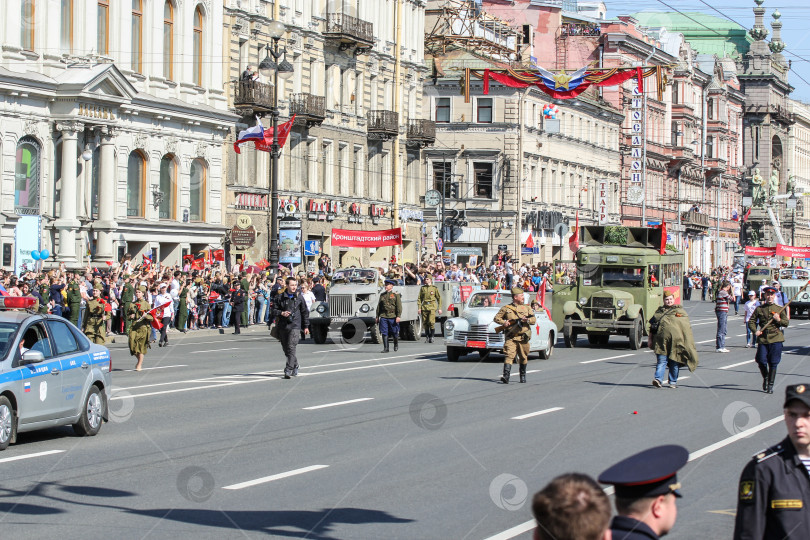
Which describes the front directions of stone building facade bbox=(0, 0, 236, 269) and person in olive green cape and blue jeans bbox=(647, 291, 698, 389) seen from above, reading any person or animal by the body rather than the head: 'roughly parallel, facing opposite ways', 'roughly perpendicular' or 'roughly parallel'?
roughly perpendicular

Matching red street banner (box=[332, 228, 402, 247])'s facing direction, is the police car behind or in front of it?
in front

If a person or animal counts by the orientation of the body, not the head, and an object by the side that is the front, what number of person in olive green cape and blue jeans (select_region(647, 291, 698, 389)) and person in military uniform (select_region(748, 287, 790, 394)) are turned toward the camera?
2

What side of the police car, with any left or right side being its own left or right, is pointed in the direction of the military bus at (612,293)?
back

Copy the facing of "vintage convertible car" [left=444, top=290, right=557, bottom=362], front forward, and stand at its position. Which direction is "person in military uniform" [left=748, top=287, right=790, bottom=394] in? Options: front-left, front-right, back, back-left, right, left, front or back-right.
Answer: left

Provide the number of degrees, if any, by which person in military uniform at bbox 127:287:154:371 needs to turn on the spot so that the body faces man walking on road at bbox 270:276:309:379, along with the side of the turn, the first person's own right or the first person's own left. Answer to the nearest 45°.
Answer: approximately 90° to the first person's own left

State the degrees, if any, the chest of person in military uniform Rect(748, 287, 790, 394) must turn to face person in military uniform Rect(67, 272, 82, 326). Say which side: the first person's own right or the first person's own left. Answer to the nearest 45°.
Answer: approximately 90° to the first person's own right

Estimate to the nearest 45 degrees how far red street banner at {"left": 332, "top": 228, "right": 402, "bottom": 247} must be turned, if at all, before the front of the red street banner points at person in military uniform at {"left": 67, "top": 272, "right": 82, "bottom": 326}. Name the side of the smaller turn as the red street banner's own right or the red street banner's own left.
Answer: approximately 45° to the red street banner's own right

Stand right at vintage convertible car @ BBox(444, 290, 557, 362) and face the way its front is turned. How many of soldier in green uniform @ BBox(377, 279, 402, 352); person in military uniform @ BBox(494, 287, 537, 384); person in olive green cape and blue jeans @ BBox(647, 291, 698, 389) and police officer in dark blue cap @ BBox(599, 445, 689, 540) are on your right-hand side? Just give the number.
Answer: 1

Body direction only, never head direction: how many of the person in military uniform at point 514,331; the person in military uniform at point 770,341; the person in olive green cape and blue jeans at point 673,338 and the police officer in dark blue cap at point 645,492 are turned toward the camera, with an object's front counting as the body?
3

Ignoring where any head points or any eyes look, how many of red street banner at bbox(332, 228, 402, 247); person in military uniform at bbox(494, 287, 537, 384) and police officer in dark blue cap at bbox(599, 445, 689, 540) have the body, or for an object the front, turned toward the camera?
2

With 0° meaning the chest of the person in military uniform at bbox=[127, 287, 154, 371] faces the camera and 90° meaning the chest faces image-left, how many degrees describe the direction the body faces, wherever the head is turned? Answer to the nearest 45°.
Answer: approximately 45°

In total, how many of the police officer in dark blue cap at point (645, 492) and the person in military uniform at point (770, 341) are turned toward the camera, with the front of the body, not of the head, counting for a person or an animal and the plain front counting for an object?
1
